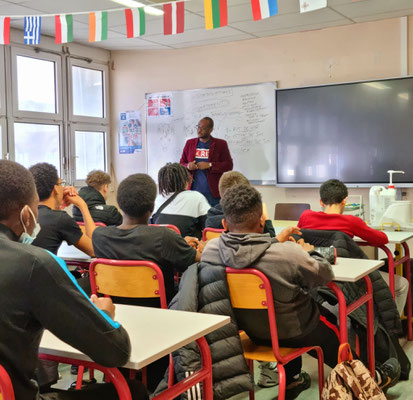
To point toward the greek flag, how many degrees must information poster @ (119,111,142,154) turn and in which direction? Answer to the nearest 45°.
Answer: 0° — it already faces it

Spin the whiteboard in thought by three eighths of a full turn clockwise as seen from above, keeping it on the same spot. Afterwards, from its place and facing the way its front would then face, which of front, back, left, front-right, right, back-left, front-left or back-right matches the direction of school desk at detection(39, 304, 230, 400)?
back-left

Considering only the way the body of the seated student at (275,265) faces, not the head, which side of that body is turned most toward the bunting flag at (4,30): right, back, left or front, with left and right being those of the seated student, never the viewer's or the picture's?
left

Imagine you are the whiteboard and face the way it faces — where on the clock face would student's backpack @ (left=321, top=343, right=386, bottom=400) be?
The student's backpack is roughly at 12 o'clock from the whiteboard.

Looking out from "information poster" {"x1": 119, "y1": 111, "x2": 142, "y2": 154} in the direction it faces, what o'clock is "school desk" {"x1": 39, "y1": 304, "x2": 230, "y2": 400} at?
The school desk is roughly at 12 o'clock from the information poster.

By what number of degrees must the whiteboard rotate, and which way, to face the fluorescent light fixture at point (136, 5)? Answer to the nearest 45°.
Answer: approximately 45° to its right

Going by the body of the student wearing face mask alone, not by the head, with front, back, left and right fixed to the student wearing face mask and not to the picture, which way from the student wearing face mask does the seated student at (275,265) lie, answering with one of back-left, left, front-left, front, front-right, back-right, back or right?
front

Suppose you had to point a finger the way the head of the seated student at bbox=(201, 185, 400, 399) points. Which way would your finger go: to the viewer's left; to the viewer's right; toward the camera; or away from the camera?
away from the camera

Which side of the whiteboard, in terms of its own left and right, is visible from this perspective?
front

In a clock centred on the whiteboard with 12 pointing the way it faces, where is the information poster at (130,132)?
The information poster is roughly at 4 o'clock from the whiteboard.

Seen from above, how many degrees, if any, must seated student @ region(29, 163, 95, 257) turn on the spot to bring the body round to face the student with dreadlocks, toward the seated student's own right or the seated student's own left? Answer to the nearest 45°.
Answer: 0° — they already face them

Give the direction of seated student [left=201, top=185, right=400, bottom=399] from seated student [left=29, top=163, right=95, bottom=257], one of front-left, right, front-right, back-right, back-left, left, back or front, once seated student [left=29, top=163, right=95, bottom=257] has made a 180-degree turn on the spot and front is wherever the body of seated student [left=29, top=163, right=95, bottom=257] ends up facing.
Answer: left

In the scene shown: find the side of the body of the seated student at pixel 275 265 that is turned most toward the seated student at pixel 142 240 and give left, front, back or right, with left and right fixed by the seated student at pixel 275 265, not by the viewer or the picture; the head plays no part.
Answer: left

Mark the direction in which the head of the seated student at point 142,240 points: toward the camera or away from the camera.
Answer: away from the camera
